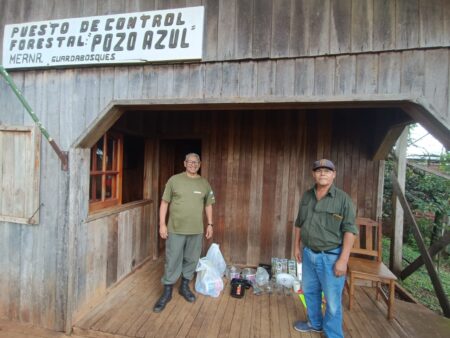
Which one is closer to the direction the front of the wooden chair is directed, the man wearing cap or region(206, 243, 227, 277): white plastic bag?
the man wearing cap

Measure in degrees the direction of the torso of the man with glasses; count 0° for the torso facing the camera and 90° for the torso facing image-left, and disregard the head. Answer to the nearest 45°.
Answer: approximately 0°

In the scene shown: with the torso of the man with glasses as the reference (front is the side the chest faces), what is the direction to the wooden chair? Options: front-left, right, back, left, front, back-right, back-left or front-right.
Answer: left

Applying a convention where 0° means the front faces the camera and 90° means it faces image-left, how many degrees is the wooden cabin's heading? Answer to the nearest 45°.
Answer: approximately 0°

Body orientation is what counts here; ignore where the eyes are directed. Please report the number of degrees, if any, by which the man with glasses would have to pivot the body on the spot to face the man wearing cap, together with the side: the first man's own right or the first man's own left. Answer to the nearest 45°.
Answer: approximately 45° to the first man's own left

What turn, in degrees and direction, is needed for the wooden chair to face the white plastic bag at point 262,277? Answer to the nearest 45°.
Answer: approximately 90° to its right

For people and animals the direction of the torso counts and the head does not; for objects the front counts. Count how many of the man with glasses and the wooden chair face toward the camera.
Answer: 2
